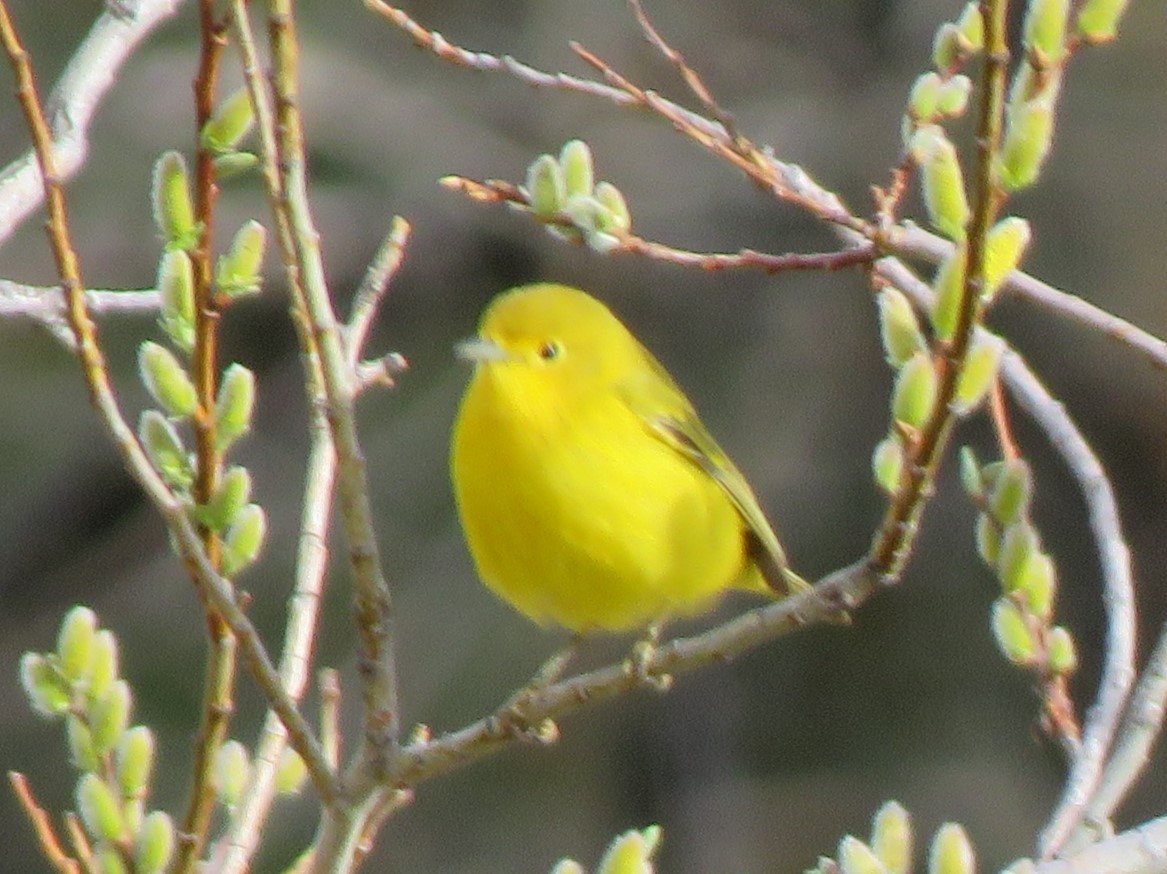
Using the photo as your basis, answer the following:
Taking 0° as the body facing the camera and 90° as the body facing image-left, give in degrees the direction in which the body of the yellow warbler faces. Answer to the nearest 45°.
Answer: approximately 45°
